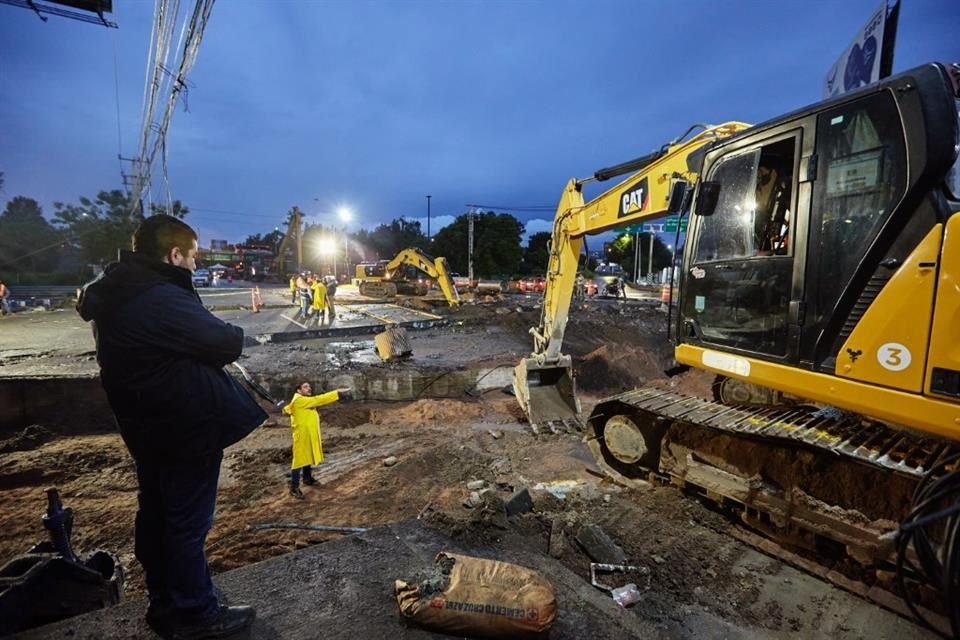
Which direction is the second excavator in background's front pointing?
to the viewer's right

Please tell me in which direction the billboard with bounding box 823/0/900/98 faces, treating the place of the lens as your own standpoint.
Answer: facing the viewer and to the left of the viewer

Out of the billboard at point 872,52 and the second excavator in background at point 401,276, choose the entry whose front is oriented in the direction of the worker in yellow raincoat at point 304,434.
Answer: the billboard

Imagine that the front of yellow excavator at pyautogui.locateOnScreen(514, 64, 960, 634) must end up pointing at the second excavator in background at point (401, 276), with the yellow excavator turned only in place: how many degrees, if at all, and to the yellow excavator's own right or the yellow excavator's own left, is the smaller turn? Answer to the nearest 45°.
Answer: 0° — it already faces it

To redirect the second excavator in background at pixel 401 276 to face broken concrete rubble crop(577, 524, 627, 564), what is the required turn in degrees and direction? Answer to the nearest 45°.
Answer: approximately 90° to its right

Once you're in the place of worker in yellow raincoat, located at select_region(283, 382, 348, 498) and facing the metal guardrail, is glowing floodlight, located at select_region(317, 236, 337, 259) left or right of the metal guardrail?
right

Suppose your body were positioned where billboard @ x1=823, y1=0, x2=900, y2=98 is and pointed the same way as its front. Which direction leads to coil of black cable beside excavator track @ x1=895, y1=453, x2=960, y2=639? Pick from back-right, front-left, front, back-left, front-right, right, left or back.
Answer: front-left

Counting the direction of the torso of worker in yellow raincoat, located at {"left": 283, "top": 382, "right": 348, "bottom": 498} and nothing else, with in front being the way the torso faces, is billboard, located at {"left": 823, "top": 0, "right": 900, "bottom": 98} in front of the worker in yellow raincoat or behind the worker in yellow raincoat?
in front

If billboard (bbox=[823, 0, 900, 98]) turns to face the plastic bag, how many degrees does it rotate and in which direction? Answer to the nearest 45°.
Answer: approximately 45° to its left
